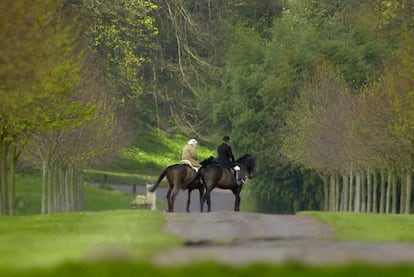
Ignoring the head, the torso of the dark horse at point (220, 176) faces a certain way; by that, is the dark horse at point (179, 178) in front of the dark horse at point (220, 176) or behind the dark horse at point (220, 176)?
behind

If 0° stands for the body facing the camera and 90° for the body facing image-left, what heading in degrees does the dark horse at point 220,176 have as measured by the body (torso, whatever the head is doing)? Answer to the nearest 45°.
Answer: approximately 270°
